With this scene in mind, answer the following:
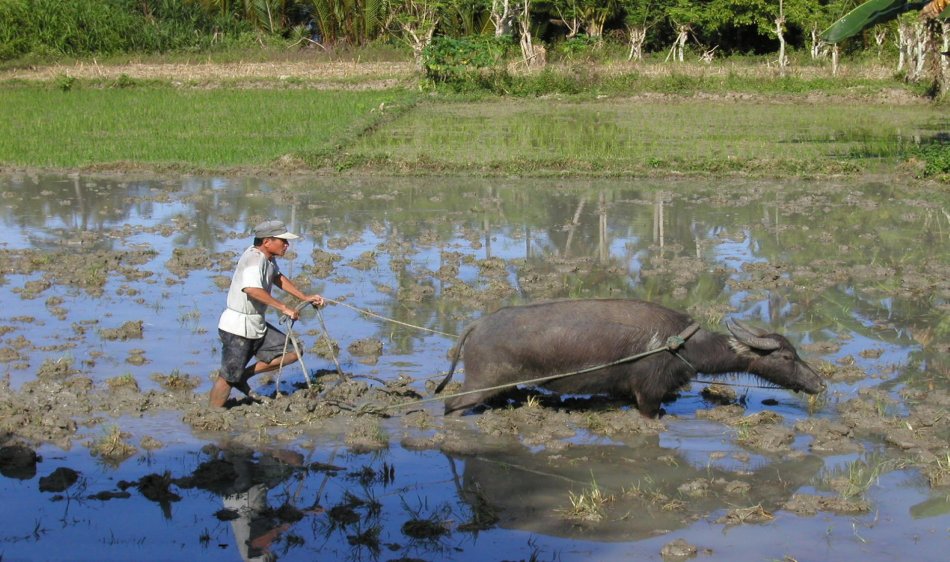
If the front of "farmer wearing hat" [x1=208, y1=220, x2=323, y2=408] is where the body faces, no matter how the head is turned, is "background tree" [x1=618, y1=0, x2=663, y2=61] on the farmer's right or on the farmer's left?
on the farmer's left

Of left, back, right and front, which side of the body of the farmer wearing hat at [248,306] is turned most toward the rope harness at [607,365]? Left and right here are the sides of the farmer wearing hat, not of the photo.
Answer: front

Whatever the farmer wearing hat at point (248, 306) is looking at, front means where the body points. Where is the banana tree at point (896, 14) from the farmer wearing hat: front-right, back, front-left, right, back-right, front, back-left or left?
front-left

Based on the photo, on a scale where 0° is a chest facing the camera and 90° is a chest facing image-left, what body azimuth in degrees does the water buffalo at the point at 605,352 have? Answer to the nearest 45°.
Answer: approximately 270°

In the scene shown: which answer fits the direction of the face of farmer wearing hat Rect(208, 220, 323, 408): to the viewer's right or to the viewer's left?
to the viewer's right

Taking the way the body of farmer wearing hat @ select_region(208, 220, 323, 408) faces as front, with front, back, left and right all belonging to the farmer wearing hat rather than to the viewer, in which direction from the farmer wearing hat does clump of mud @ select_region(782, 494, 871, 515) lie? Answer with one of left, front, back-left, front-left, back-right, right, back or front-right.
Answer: front-right

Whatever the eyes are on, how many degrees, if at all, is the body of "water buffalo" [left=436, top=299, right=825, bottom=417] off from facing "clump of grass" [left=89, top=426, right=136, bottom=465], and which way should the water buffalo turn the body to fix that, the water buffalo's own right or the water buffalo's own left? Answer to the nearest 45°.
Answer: approximately 135° to the water buffalo's own right

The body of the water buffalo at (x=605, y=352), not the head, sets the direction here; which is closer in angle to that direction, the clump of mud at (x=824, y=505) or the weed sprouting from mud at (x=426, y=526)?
the clump of mud

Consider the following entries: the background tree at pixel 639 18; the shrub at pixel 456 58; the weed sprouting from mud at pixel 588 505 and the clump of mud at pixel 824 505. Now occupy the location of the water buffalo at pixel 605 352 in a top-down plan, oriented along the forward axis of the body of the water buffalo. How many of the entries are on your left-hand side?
2

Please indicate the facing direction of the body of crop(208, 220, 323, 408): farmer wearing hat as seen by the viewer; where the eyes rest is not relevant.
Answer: to the viewer's right

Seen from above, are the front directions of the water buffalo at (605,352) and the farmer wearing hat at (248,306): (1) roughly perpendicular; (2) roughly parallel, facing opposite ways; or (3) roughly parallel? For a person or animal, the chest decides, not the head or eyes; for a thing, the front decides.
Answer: roughly parallel

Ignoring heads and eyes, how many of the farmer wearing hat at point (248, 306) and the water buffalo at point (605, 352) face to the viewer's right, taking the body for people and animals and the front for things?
2

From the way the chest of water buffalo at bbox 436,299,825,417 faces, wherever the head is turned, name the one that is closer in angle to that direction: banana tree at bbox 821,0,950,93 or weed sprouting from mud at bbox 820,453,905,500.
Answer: the weed sprouting from mud

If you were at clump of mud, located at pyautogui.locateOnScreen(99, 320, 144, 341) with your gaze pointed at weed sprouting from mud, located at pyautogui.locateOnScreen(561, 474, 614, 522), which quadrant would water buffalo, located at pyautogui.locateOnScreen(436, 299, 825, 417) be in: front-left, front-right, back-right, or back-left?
front-left

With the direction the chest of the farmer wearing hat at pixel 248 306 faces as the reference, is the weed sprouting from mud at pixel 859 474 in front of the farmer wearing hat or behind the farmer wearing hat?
in front

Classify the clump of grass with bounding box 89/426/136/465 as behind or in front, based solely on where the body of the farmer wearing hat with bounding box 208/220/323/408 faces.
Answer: behind

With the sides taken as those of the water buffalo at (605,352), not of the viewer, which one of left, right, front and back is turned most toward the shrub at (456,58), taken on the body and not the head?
left

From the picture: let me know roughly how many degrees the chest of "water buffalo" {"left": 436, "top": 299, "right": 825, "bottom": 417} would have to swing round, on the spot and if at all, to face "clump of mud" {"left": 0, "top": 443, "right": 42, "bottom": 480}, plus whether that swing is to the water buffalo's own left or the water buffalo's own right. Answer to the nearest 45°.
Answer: approximately 135° to the water buffalo's own right

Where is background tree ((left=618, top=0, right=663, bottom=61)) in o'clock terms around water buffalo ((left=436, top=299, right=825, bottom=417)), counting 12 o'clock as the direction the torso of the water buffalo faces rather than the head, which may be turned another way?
The background tree is roughly at 9 o'clock from the water buffalo.
